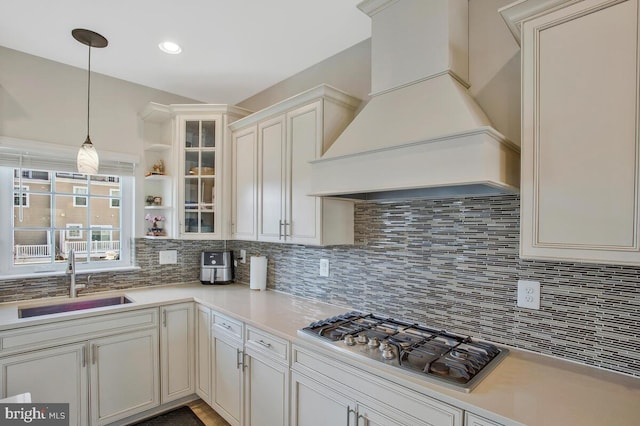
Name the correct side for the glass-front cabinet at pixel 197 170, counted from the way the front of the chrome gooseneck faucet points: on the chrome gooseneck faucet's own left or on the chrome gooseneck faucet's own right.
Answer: on the chrome gooseneck faucet's own left

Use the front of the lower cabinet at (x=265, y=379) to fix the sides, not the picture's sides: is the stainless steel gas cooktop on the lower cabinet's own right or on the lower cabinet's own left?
on the lower cabinet's own left

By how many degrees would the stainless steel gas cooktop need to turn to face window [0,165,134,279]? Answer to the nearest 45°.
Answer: approximately 45° to its right

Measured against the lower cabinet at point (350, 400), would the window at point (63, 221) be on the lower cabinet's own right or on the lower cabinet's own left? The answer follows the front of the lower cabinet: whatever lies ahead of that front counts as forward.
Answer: on the lower cabinet's own right

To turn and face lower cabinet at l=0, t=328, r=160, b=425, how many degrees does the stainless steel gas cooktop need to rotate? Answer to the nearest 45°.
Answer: approximately 45° to its right

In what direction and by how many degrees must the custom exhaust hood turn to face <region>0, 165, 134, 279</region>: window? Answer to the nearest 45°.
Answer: approximately 45° to its right

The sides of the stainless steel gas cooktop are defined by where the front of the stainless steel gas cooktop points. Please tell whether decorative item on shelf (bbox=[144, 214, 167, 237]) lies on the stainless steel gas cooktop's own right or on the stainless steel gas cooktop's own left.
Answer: on the stainless steel gas cooktop's own right

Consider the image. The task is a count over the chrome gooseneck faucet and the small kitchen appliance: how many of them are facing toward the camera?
2

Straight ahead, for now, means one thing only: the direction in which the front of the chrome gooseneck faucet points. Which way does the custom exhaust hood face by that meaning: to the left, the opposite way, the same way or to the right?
to the right

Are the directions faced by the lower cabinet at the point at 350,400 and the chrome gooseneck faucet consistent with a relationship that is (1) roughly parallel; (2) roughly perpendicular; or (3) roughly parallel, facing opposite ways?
roughly perpendicular
